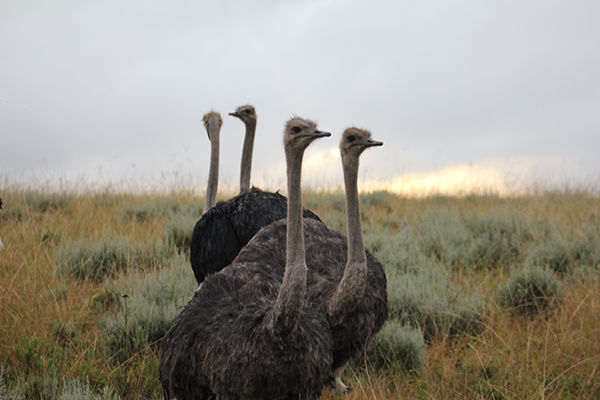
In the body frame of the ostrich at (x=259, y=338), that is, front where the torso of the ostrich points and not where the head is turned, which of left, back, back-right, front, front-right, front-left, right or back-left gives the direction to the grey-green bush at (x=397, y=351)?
left

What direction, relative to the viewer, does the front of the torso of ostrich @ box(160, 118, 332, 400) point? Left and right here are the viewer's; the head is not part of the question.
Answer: facing the viewer and to the right of the viewer

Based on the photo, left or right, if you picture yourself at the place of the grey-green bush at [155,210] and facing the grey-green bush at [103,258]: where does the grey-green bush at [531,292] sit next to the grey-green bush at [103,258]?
left

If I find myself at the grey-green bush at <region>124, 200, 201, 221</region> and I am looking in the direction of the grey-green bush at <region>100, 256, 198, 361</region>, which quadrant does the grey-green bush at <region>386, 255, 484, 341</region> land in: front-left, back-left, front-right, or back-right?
front-left

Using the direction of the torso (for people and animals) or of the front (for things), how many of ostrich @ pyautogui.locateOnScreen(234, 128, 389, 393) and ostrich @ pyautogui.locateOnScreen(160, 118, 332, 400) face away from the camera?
0

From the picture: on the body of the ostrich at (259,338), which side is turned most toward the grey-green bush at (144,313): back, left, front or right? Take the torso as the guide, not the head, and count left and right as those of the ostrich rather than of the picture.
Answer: back

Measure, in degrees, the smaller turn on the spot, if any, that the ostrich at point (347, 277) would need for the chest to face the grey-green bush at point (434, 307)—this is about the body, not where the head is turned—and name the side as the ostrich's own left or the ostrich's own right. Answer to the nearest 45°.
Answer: approximately 90° to the ostrich's own left

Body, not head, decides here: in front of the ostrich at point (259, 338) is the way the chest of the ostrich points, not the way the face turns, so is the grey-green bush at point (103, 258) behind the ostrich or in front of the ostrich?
behind

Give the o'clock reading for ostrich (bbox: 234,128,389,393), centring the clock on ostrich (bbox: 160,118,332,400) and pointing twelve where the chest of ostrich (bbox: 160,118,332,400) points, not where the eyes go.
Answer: ostrich (bbox: 234,128,389,393) is roughly at 9 o'clock from ostrich (bbox: 160,118,332,400).

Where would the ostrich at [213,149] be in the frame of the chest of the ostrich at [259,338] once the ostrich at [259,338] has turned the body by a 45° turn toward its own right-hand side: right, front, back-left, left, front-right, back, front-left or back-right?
back

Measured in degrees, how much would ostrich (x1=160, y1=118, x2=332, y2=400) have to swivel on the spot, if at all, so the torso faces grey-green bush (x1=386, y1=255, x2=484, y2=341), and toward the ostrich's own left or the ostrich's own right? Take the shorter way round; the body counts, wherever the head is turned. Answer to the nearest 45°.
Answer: approximately 90° to the ostrich's own left

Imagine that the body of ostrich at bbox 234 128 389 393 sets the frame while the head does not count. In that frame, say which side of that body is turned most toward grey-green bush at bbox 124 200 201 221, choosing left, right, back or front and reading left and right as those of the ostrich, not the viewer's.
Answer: back

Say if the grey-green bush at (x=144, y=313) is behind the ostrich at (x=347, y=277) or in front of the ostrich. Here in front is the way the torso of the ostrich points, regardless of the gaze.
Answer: behind

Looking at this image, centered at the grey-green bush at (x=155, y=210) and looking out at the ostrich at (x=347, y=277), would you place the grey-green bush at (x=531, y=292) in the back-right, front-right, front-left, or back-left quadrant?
front-left

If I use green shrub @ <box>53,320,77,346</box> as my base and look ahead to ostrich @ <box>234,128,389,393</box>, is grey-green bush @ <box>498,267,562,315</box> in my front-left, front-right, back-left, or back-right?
front-left
